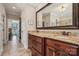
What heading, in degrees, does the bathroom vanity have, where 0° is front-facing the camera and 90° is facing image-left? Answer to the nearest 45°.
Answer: approximately 45°
